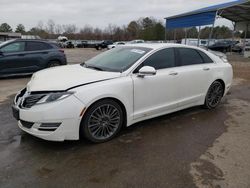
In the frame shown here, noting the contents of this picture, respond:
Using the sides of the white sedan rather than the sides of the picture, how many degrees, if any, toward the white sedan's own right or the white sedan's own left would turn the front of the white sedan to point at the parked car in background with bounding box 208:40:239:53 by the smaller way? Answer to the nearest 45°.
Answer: approximately 180°

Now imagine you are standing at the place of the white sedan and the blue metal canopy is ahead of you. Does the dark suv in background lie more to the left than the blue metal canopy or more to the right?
left

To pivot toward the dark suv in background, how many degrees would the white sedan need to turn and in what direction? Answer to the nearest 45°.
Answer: approximately 90° to its right

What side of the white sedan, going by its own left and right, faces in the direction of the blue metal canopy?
back

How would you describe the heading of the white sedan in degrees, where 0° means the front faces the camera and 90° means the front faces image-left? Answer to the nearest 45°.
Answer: approximately 45°
